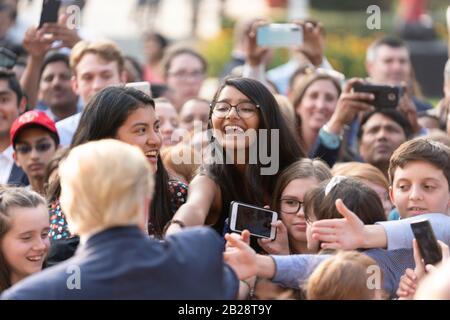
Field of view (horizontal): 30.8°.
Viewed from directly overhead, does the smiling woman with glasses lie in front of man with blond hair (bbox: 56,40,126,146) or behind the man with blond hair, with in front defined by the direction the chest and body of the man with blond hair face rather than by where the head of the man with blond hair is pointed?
in front

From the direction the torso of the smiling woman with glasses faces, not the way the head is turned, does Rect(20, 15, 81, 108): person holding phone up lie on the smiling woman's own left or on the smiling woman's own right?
on the smiling woman's own right

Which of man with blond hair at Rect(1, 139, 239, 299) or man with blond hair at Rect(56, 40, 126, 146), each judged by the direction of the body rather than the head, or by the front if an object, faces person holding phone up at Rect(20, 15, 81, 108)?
man with blond hair at Rect(1, 139, 239, 299)

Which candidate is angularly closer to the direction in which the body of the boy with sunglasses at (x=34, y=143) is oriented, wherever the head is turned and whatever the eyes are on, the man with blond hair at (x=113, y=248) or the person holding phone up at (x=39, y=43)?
the man with blond hair

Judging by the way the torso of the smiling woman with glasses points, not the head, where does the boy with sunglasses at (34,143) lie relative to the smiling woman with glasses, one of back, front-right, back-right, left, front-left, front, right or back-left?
right

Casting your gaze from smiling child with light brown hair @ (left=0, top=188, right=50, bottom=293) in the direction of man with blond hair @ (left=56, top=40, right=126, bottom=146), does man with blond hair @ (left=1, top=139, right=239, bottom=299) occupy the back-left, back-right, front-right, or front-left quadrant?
back-right

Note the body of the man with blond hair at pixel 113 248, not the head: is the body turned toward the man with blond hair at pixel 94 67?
yes

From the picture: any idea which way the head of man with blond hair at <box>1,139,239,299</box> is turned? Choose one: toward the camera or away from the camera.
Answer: away from the camera

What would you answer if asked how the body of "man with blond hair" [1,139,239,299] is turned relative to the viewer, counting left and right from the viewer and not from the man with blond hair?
facing away from the viewer

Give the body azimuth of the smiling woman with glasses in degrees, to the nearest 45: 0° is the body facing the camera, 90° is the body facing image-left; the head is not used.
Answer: approximately 45°
